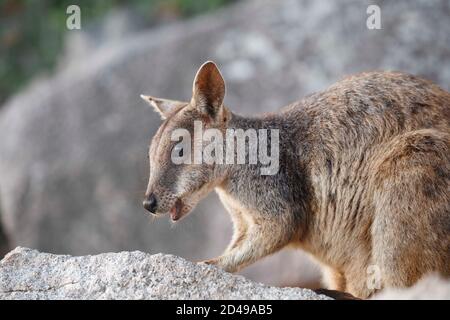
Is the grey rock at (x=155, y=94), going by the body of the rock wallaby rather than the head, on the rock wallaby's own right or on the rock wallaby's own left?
on the rock wallaby's own right

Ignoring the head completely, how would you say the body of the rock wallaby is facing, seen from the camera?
to the viewer's left
